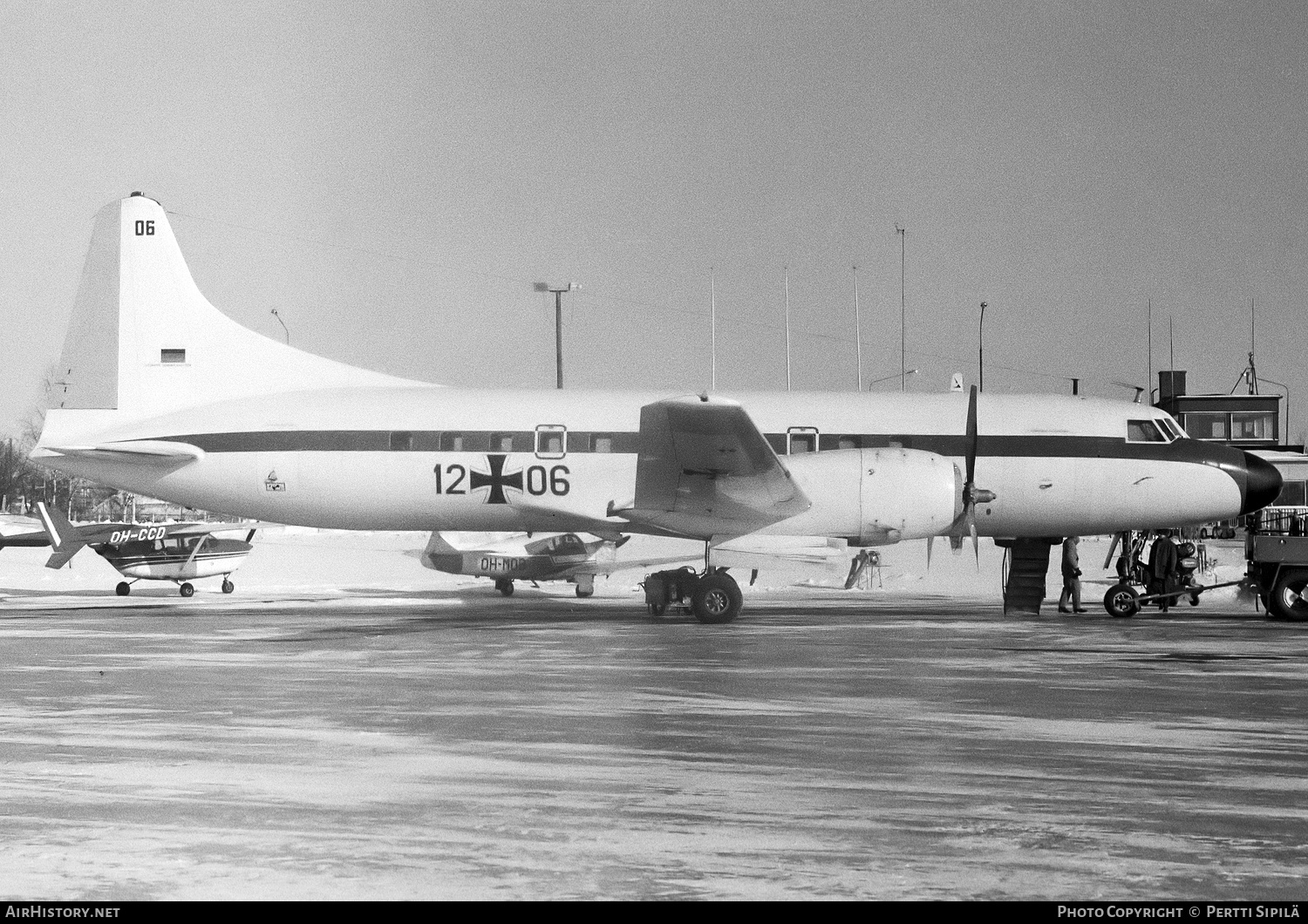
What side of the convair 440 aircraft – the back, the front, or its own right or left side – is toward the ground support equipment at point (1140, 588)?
front

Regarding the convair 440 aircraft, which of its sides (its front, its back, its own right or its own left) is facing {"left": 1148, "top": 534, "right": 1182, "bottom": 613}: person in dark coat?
front

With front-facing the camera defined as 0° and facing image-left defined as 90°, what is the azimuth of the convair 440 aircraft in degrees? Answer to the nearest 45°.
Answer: approximately 270°

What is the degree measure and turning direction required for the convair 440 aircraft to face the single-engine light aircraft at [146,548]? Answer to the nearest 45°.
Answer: approximately 135° to its left

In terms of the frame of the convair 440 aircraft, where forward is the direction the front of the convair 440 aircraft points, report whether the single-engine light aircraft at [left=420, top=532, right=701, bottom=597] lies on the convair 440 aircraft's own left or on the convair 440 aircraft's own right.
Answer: on the convair 440 aircraft's own left

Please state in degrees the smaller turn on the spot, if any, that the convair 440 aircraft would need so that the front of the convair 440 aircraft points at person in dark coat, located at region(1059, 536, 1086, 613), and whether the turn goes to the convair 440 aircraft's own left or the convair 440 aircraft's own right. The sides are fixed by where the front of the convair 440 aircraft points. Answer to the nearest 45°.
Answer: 0° — it already faces them

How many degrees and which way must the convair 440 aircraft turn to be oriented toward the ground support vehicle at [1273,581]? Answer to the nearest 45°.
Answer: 0° — it already faces it

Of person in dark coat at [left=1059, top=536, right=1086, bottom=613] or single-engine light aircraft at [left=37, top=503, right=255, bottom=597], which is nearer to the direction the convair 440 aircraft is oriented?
the person in dark coat
